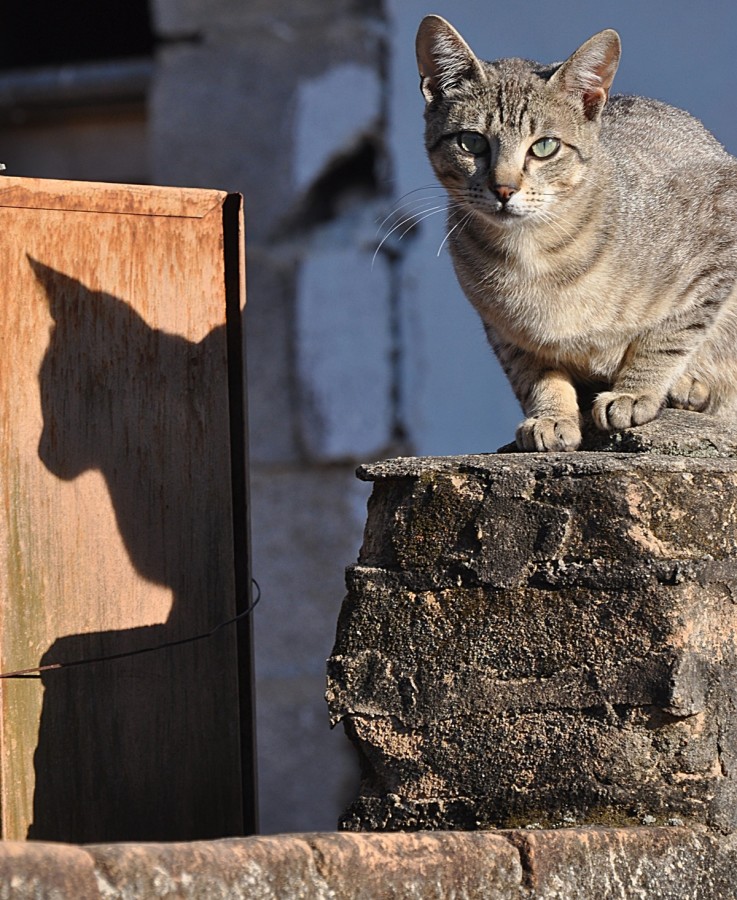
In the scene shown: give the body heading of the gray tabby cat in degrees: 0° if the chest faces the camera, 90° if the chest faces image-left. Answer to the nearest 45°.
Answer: approximately 45°

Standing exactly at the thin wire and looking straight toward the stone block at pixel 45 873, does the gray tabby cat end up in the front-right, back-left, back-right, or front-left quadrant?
back-left

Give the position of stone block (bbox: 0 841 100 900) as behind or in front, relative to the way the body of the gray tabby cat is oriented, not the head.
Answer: in front

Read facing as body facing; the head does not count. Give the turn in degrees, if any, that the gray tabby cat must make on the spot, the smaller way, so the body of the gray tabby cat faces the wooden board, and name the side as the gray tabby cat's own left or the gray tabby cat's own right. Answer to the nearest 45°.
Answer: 0° — it already faces it

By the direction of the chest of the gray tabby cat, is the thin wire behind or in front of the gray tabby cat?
in front
